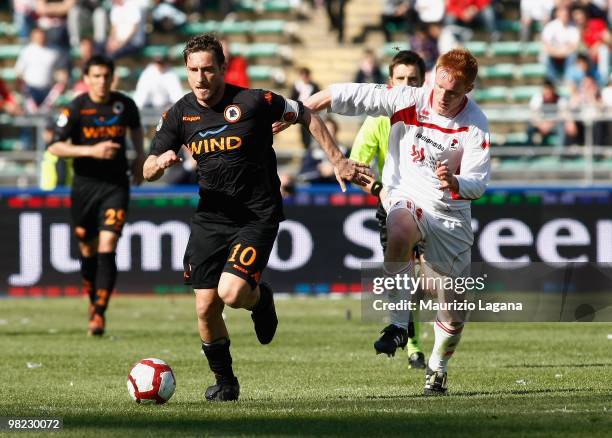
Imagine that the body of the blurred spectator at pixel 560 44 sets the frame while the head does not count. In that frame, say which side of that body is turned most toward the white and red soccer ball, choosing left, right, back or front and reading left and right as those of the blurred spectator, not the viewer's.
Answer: front

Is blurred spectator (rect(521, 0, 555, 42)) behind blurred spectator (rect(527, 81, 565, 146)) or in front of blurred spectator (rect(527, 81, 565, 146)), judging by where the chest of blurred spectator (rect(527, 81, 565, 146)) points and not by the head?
behind

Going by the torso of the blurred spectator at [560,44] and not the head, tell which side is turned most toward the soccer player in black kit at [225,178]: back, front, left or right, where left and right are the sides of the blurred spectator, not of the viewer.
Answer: front

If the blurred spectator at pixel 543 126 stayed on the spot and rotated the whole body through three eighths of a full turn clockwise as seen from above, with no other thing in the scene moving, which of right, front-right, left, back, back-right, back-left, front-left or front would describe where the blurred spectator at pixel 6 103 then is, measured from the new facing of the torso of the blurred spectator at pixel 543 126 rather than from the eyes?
front-left

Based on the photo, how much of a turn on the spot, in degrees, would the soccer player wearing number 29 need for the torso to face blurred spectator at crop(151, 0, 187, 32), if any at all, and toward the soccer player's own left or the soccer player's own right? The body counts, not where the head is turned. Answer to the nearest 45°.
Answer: approximately 180°

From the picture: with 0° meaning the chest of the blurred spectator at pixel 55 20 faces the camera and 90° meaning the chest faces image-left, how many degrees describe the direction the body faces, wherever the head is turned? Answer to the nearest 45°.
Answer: approximately 0°

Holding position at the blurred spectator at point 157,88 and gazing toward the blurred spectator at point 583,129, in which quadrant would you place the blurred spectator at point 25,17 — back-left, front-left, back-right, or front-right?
back-left

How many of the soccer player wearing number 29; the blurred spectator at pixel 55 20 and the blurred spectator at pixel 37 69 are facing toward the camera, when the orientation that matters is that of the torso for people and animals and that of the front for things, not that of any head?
3

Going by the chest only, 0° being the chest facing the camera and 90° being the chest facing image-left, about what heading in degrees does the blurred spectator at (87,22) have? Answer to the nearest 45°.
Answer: approximately 0°
